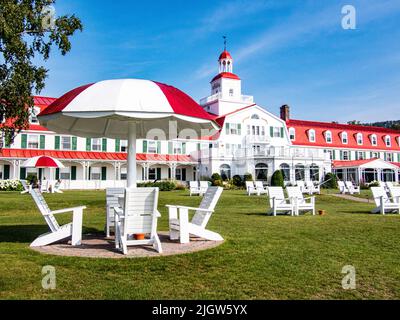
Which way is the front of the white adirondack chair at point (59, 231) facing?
to the viewer's right

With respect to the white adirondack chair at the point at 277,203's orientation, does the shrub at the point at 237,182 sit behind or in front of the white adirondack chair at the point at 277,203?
behind

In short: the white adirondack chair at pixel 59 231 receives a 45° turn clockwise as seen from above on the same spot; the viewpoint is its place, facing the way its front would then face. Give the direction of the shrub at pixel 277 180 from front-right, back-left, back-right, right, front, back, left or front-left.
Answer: left

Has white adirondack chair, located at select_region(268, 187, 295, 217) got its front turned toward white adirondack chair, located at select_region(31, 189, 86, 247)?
no

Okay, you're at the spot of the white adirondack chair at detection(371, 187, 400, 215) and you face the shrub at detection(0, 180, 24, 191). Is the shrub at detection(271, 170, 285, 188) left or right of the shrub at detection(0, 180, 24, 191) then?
right

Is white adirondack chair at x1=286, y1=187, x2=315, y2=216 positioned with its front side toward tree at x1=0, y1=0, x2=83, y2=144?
no

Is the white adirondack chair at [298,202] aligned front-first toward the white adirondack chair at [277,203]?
no

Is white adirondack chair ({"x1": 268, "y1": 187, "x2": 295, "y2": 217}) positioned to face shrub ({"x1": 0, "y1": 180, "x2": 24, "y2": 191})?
no

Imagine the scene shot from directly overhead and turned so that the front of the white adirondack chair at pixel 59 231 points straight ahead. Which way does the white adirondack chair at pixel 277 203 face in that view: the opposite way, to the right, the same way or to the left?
to the right

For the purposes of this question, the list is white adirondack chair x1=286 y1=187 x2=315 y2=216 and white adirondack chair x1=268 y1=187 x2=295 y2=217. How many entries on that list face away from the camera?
0

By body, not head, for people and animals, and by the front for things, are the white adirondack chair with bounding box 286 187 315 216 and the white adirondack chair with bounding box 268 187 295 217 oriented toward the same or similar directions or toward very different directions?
same or similar directions
